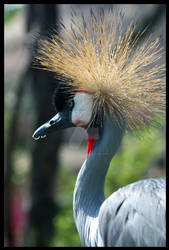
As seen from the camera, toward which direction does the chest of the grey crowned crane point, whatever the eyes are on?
to the viewer's left
